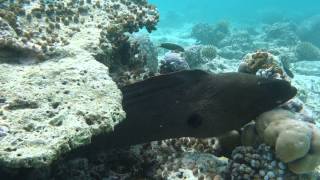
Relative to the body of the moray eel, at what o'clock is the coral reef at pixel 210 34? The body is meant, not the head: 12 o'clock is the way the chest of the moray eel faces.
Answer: The coral reef is roughly at 9 o'clock from the moray eel.

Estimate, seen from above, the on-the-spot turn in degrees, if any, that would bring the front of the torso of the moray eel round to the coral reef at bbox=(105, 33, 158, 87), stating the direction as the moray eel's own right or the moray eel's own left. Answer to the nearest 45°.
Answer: approximately 135° to the moray eel's own left

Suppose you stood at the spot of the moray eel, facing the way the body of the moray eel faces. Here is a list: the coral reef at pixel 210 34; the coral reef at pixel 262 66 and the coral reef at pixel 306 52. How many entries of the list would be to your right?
0

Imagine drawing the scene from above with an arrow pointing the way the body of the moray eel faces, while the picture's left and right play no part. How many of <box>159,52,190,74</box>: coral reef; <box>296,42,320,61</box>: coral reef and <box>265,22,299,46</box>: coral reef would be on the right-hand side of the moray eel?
0

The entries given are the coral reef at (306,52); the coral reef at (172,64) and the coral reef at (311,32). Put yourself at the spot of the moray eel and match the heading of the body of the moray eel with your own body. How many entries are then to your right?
0

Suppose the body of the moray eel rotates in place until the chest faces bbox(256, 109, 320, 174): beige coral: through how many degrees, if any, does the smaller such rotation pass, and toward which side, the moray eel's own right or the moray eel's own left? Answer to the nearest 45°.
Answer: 0° — it already faces it

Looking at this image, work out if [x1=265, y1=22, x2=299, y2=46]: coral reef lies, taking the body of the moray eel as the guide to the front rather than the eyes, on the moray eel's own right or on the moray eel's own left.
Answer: on the moray eel's own left

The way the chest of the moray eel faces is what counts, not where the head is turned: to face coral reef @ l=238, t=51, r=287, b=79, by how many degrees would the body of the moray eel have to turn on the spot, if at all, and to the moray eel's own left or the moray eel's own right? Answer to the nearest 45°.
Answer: approximately 45° to the moray eel's own left

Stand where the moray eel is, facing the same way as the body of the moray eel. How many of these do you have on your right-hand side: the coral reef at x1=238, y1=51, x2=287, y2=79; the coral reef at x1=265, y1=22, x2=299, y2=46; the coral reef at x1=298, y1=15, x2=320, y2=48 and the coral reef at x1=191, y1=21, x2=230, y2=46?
0

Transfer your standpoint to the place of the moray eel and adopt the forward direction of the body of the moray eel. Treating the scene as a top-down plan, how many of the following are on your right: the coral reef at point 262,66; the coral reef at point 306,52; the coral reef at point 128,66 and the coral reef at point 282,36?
0

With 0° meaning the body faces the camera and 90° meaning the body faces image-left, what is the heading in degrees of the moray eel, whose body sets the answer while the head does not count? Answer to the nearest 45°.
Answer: approximately 270°

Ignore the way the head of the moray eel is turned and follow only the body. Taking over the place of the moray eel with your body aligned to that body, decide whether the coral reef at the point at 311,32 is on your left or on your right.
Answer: on your left

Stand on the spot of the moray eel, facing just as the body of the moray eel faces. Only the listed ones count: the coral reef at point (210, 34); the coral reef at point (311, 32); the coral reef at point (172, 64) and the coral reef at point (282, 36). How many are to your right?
0

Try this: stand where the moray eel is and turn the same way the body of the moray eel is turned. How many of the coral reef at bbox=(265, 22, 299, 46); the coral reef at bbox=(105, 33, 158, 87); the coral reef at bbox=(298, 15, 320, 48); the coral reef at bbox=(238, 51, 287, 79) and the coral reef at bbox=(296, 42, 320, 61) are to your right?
0

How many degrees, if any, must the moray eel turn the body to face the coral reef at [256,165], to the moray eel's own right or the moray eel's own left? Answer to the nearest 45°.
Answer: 0° — it already faces it
